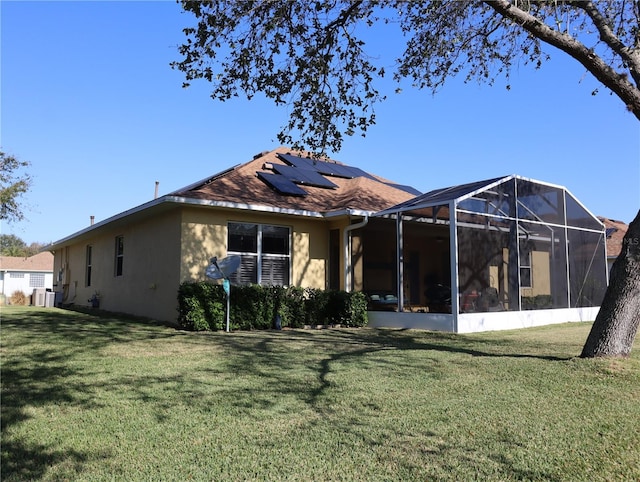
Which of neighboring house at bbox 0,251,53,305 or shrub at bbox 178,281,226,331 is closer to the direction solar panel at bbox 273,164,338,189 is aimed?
the shrub

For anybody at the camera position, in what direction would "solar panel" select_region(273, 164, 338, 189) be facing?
facing the viewer and to the right of the viewer

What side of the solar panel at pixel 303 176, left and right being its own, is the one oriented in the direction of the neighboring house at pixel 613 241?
left

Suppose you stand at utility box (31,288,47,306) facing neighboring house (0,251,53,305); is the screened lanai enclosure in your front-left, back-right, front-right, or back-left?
back-right

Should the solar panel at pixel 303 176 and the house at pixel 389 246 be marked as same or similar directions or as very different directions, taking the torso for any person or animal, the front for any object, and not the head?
very different directions

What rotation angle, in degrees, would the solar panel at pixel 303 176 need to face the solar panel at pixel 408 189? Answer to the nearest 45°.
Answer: approximately 90° to its left
